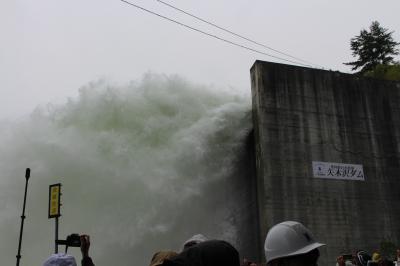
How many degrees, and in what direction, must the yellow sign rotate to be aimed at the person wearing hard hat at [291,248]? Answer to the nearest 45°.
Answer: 0° — it already faces them

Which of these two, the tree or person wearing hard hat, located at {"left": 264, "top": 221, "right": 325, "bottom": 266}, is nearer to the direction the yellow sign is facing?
the person wearing hard hat

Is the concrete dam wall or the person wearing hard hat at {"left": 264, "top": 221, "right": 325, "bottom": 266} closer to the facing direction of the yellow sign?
the person wearing hard hat

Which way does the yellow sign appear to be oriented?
toward the camera

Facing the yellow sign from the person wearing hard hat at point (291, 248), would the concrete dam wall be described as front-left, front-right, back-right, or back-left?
front-right

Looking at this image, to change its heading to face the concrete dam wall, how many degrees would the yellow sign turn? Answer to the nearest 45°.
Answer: approximately 90° to its left

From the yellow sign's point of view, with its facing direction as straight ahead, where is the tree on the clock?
The tree is roughly at 8 o'clock from the yellow sign.
